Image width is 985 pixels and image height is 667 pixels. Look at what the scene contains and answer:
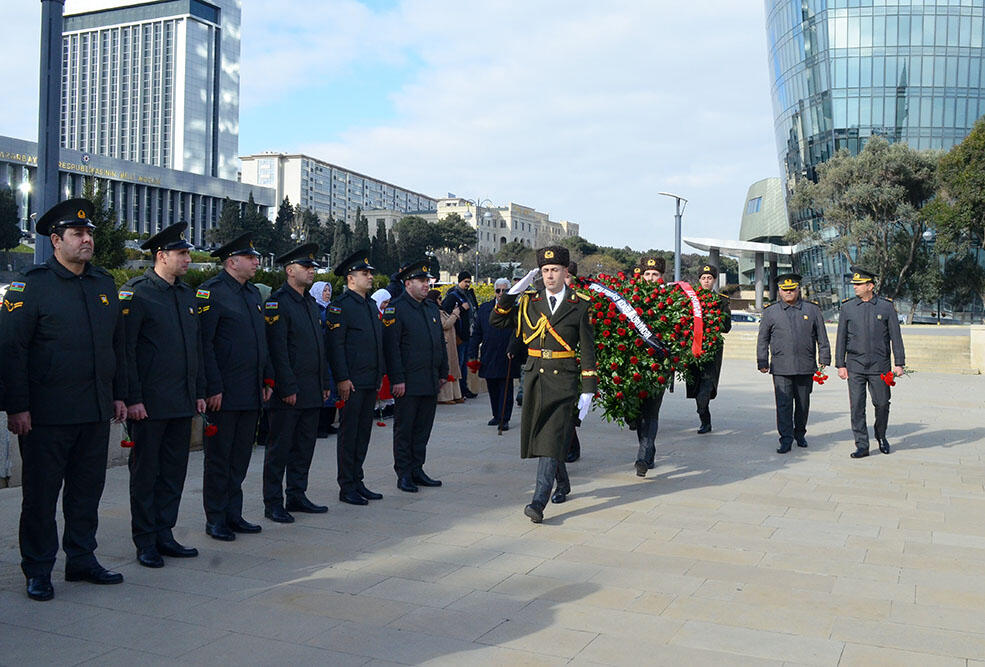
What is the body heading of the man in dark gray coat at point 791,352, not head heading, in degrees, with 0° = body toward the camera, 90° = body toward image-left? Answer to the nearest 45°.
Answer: approximately 0°

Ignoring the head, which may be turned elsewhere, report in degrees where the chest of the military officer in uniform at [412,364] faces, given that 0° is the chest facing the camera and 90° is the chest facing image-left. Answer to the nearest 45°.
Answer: approximately 315°

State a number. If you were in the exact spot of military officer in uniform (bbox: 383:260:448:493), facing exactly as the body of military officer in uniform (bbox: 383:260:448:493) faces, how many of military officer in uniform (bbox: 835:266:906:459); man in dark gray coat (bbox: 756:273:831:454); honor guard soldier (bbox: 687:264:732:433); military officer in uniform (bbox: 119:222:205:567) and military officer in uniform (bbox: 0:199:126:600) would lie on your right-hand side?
2

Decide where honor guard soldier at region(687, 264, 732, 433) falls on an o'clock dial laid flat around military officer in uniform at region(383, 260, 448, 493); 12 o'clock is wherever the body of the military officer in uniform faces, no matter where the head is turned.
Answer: The honor guard soldier is roughly at 9 o'clock from the military officer in uniform.

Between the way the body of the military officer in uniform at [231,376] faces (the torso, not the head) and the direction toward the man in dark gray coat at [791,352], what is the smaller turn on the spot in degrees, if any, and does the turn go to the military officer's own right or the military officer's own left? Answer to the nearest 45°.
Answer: approximately 90° to the military officer's own left

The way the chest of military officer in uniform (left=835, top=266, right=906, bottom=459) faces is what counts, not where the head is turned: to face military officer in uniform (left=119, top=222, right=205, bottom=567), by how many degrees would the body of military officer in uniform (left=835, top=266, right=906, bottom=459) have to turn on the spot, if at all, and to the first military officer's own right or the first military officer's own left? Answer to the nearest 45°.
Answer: approximately 45° to the first military officer's own right

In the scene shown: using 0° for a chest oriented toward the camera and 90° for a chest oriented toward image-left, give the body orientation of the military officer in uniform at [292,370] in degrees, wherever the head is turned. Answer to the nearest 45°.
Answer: approximately 315°

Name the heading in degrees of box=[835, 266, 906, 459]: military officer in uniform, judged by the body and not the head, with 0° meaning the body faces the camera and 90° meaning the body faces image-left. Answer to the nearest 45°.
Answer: approximately 0°

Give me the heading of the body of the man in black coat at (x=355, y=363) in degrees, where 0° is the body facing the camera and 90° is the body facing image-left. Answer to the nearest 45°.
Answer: approximately 315°

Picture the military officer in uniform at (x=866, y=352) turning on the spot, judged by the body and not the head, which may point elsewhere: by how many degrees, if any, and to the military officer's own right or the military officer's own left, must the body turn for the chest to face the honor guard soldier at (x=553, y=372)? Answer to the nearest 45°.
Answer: approximately 45° to the military officer's own right

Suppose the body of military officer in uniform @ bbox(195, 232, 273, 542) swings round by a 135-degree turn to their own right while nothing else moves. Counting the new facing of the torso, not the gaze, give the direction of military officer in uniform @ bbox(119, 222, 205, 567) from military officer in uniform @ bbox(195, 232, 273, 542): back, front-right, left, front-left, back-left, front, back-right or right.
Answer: front-left

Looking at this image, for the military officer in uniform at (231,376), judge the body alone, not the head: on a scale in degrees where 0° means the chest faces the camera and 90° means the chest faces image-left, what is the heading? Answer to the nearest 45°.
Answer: approximately 315°

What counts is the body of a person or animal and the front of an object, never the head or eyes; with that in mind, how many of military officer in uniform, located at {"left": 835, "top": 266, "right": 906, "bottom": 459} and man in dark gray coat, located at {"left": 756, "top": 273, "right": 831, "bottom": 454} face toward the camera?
2
